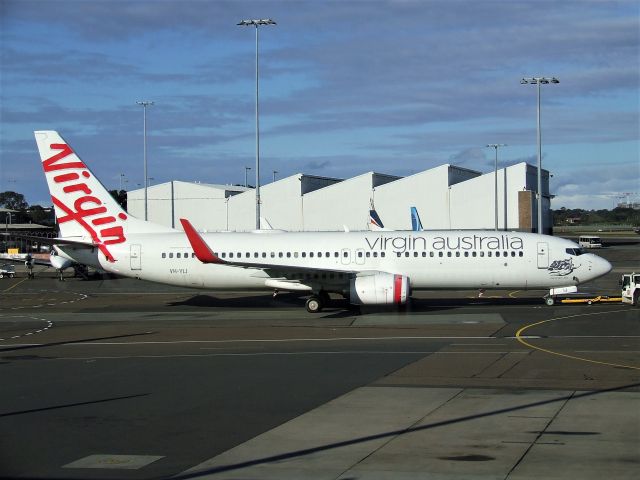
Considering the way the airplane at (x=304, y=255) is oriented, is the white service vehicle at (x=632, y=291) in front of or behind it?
in front

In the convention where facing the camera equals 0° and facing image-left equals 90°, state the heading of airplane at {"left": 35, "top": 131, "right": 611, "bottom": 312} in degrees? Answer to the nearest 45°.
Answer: approximately 270°
